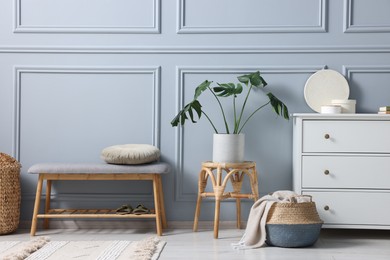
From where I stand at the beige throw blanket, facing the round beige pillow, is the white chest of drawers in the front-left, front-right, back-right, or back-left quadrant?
back-right

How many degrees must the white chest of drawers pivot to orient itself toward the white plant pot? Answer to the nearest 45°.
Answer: approximately 90° to its right

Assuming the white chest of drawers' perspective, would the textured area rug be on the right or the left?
on its right

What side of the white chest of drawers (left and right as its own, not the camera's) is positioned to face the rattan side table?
right

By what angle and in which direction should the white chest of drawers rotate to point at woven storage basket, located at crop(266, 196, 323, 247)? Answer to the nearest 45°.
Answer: approximately 45° to its right

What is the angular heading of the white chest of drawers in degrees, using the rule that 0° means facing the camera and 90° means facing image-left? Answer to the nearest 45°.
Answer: approximately 0°

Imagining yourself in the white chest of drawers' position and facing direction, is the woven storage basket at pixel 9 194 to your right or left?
on your right

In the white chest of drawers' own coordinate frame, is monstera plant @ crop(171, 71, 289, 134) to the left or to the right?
on its right

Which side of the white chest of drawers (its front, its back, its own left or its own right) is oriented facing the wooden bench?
right
